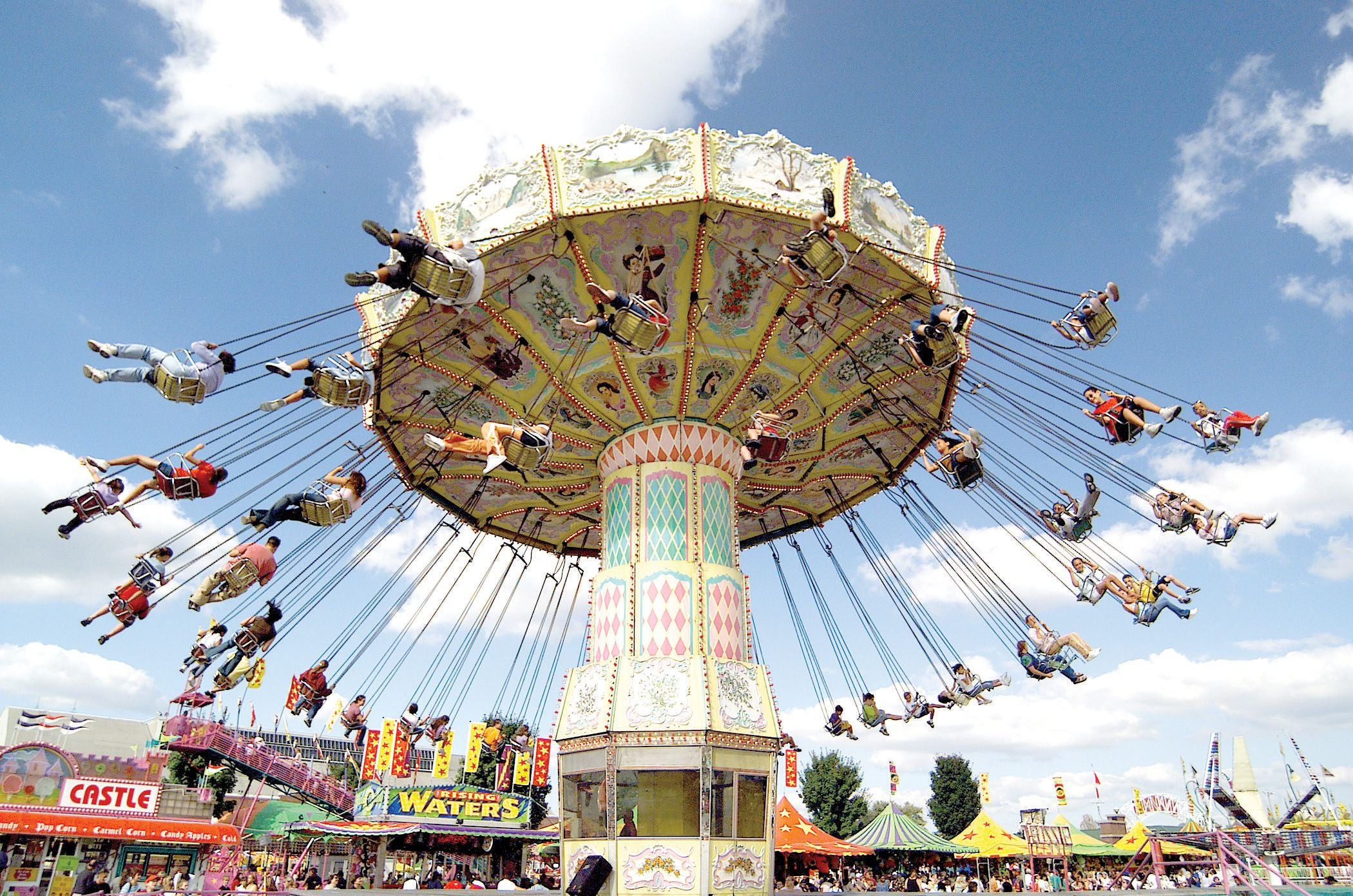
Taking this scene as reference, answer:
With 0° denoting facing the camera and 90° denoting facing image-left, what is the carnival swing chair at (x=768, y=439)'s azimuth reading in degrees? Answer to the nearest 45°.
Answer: approximately 45°

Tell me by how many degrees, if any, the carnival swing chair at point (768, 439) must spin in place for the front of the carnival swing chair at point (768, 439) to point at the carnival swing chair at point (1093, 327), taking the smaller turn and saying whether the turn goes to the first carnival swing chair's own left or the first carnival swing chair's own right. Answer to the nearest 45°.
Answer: approximately 135° to the first carnival swing chair's own left

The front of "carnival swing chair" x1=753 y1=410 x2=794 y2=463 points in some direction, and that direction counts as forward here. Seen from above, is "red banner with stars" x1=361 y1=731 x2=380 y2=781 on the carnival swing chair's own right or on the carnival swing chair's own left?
on the carnival swing chair's own right

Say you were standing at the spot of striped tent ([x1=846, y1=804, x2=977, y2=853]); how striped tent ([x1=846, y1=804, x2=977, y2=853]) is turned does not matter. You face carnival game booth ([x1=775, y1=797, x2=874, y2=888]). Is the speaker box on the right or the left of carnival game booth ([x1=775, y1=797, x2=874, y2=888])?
left

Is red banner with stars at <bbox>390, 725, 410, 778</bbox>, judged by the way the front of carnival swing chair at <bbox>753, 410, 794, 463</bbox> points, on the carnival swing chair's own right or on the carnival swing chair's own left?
on the carnival swing chair's own right

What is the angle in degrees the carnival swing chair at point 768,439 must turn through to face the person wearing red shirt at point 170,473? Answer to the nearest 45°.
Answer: approximately 45° to its right
